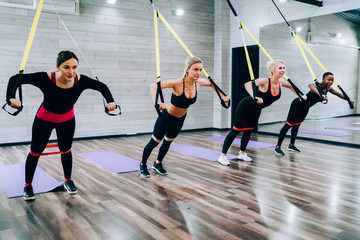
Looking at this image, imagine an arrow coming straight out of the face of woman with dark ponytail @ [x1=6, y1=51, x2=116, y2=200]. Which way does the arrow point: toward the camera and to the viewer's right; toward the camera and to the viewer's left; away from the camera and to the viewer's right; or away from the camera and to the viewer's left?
toward the camera and to the viewer's right

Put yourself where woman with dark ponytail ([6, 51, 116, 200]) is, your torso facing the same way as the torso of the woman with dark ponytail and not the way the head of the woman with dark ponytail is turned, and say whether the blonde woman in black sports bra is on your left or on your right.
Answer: on your left

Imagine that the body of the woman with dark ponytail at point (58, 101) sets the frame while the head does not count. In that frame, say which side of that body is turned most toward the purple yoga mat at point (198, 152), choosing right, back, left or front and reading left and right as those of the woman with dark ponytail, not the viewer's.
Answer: left

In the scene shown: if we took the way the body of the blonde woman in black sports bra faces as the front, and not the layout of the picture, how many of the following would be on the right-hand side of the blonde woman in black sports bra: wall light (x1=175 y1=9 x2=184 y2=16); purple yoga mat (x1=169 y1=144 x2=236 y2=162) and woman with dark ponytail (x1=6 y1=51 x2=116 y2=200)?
1

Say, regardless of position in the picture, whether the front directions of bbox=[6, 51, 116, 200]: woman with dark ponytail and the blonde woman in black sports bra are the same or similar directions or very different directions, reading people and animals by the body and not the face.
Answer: same or similar directions

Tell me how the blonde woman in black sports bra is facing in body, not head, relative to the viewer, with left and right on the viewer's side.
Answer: facing the viewer and to the right of the viewer

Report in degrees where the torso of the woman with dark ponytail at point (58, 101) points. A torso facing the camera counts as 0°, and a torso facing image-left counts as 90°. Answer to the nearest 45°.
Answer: approximately 315°

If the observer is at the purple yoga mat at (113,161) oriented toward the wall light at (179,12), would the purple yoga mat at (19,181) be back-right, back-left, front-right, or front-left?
back-left

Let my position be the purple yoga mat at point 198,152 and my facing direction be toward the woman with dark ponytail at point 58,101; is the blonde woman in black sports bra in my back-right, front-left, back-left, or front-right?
front-left

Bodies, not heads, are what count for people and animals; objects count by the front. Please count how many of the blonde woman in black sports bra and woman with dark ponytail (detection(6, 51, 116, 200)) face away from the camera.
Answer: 0
